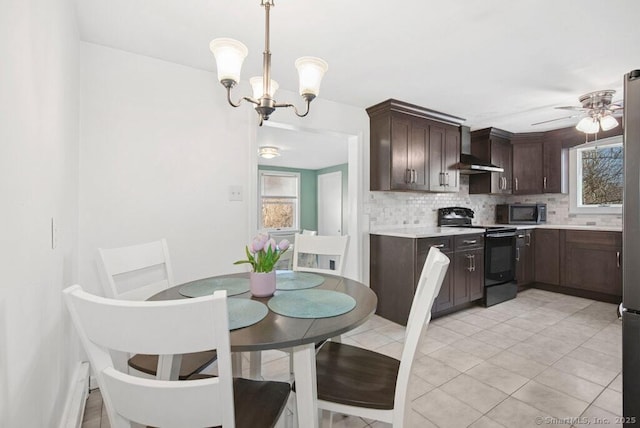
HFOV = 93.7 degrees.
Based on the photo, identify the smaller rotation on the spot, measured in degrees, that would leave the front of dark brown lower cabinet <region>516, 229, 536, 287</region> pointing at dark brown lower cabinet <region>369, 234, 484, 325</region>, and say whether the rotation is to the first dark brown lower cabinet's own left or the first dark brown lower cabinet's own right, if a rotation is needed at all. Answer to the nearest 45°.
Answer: approximately 90° to the first dark brown lower cabinet's own right

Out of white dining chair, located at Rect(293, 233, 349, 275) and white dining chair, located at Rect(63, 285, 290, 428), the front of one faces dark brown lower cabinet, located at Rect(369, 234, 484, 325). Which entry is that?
white dining chair, located at Rect(63, 285, 290, 428)

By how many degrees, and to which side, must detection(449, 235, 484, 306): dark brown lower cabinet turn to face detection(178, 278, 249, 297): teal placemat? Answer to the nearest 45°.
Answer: approximately 90° to its right

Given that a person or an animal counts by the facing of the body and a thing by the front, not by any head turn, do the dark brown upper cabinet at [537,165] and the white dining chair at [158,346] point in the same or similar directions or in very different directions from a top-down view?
very different directions

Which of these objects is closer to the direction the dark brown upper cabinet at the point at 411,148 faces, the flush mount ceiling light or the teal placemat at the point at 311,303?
the teal placemat

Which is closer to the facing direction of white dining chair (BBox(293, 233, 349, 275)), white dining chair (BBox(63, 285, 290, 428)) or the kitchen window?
the white dining chair

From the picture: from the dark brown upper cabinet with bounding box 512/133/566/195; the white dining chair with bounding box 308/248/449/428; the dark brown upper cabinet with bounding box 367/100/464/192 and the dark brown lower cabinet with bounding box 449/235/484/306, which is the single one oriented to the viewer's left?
the white dining chair

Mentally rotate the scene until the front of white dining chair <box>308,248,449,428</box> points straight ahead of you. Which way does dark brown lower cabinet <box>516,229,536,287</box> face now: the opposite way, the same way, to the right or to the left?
to the left

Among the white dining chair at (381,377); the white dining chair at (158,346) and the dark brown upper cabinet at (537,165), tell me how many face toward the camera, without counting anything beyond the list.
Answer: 1

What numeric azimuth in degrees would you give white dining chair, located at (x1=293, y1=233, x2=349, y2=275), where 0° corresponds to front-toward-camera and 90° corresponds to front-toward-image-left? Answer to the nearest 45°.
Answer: approximately 45°

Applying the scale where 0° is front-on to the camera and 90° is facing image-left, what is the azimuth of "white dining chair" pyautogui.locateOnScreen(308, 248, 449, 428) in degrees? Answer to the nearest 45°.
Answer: approximately 90°

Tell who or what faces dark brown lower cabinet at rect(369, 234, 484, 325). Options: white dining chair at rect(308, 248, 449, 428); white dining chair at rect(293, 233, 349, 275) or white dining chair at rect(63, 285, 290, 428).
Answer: white dining chair at rect(63, 285, 290, 428)

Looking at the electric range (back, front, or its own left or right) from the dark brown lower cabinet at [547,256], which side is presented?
left

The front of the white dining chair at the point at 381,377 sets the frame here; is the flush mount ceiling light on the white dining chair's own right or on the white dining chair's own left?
on the white dining chair's own right

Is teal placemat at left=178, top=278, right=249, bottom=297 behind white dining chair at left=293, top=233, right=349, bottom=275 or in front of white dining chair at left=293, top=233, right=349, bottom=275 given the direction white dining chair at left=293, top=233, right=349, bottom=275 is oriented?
in front
